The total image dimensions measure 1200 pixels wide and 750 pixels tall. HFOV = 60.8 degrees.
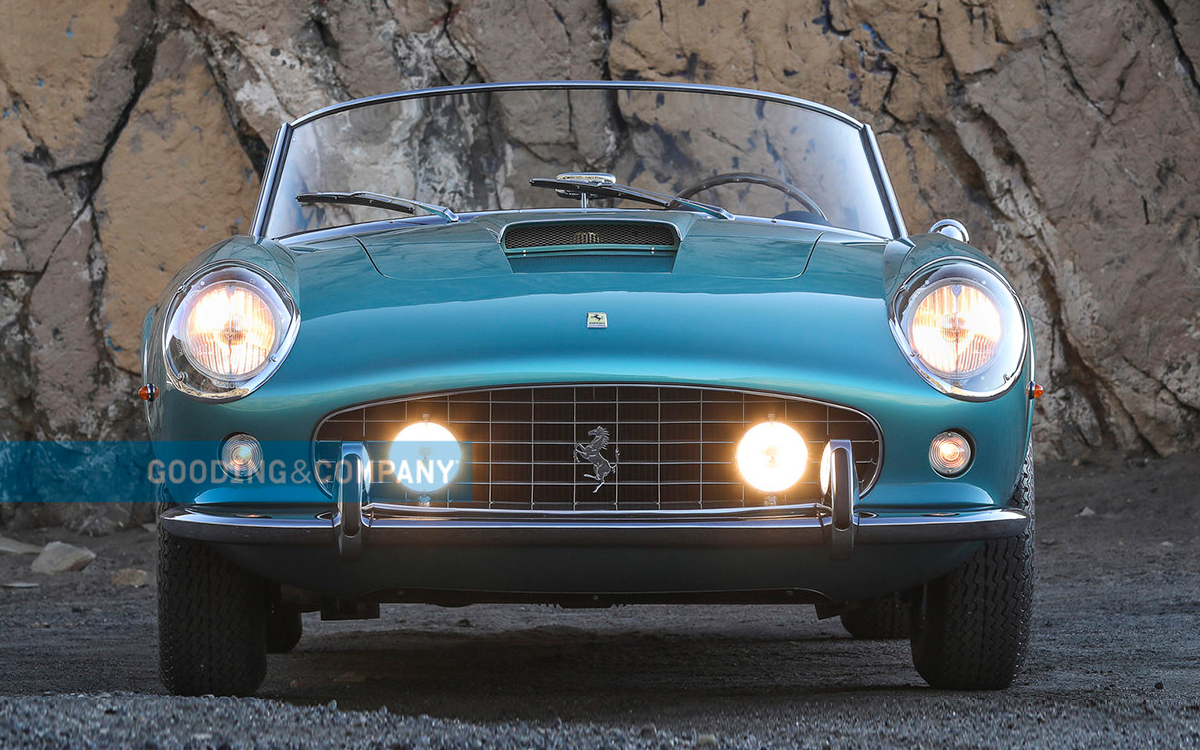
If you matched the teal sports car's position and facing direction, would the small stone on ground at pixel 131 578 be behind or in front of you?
behind

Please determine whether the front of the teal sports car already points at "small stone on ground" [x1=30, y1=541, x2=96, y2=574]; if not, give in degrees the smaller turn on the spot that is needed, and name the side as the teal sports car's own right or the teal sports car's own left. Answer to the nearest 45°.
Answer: approximately 135° to the teal sports car's own right

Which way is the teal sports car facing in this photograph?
toward the camera

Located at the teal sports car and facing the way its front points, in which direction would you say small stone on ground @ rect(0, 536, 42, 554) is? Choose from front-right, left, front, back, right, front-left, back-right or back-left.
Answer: back-right
